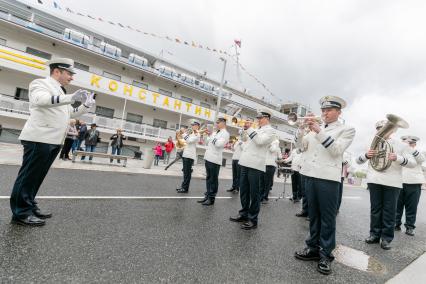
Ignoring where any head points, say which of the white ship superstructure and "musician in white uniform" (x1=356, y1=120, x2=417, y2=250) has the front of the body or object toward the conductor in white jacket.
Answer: the musician in white uniform

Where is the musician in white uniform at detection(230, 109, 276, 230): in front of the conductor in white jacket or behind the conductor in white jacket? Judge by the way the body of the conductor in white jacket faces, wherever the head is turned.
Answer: in front

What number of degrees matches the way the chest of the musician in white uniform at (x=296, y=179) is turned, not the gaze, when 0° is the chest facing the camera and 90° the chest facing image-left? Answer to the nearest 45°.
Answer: approximately 90°

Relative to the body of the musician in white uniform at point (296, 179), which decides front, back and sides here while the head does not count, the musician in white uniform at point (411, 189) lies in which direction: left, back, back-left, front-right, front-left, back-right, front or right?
back-left

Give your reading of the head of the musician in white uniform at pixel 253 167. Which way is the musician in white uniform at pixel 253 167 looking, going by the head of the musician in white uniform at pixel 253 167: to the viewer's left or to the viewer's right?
to the viewer's left

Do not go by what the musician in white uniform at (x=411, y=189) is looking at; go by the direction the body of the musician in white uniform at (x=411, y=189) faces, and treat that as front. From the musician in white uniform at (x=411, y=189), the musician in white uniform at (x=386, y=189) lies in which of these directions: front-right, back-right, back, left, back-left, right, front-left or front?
front-left

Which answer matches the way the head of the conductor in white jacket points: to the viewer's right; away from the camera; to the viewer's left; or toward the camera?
to the viewer's right

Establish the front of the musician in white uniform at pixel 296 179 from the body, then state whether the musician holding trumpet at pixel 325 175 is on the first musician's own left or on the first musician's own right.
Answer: on the first musician's own left

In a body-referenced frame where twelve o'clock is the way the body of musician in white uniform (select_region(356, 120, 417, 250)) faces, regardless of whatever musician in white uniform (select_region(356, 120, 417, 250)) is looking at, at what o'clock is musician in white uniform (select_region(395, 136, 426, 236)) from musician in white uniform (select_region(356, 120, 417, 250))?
musician in white uniform (select_region(395, 136, 426, 236)) is roughly at 5 o'clock from musician in white uniform (select_region(356, 120, 417, 250)).

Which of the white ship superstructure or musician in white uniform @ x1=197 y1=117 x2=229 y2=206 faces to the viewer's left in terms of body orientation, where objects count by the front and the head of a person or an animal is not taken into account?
the musician in white uniform

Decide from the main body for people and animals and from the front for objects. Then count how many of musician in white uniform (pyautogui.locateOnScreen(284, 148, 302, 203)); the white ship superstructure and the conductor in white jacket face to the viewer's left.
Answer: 1

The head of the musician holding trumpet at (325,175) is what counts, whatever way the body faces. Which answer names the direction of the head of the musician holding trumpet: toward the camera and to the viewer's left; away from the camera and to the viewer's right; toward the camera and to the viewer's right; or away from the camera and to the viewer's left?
toward the camera and to the viewer's left

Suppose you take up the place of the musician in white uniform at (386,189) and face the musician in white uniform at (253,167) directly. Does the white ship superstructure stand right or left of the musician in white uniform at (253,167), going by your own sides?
right

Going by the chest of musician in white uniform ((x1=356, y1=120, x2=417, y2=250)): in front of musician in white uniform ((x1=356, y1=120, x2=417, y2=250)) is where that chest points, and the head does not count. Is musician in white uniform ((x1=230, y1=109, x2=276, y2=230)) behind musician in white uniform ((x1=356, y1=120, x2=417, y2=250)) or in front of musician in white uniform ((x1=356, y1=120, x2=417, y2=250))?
in front

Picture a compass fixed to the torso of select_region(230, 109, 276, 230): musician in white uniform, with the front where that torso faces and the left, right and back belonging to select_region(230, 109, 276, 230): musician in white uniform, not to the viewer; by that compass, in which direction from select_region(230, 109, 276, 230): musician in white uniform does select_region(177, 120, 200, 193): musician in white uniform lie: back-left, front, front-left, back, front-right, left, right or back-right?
right

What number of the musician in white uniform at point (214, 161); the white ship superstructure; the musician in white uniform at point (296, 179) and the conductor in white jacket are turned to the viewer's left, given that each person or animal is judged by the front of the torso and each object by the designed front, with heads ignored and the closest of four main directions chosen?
2
